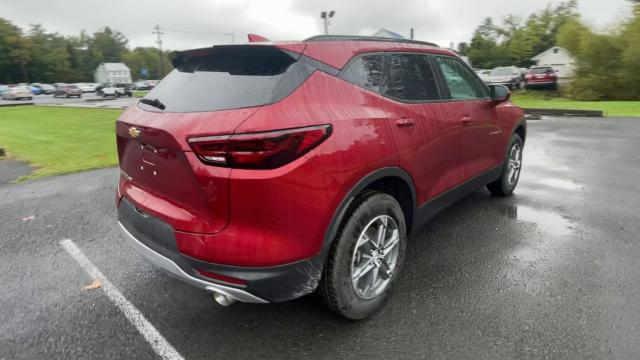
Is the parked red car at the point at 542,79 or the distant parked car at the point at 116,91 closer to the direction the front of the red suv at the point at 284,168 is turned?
the parked red car

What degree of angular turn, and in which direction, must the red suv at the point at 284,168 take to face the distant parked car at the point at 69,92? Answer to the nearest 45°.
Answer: approximately 90° to its left

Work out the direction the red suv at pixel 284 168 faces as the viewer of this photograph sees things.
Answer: facing away from the viewer and to the right of the viewer

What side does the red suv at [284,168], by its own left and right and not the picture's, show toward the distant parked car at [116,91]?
left

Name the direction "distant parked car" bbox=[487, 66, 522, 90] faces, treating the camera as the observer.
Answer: facing the viewer and to the left of the viewer
